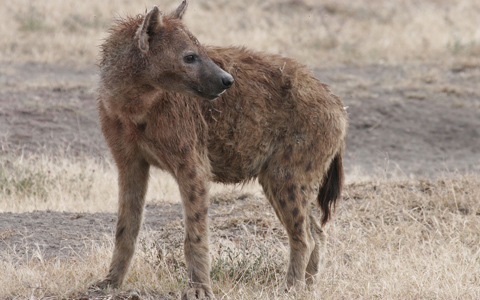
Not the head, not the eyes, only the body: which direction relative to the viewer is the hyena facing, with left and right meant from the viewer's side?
facing the viewer and to the left of the viewer
